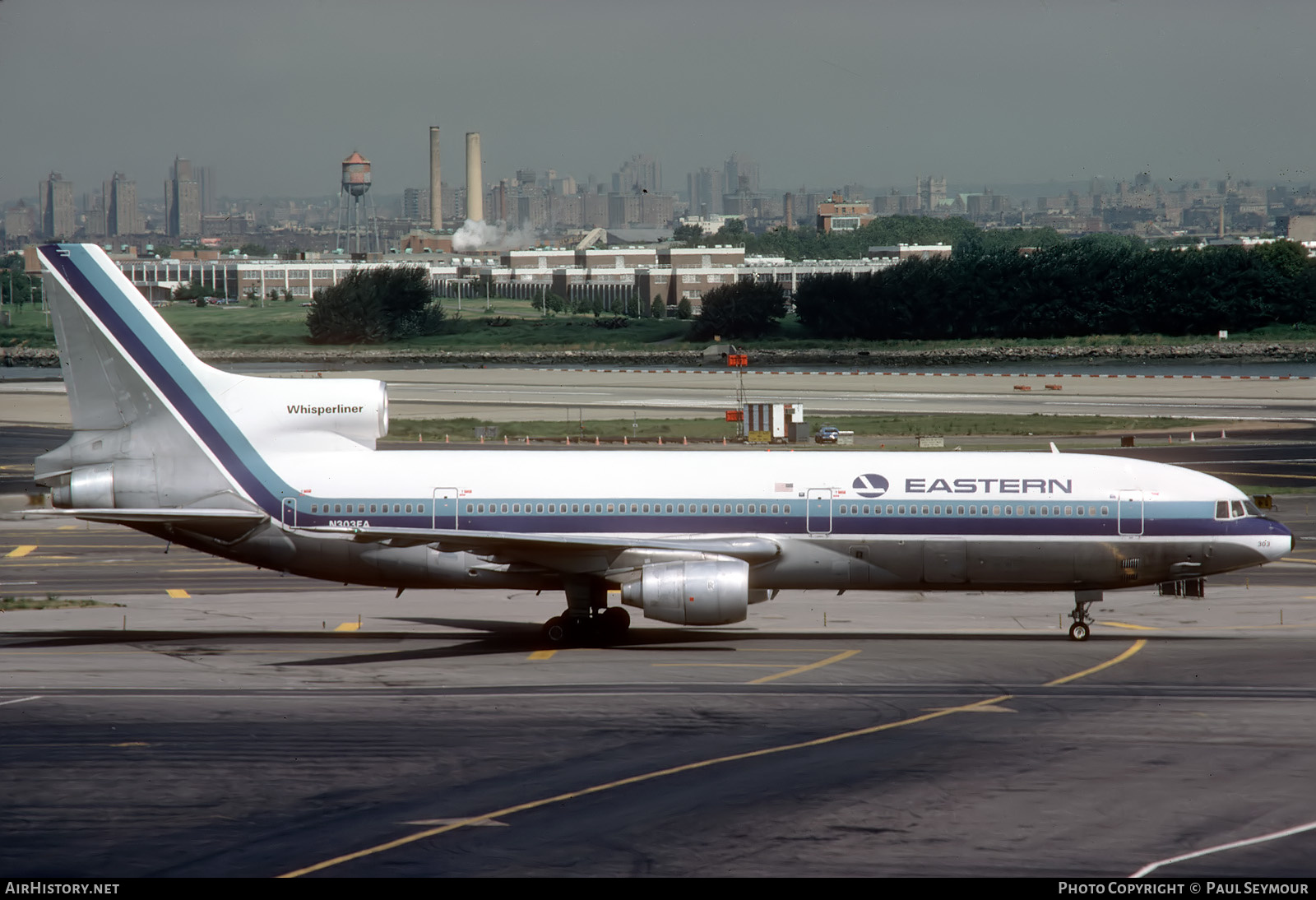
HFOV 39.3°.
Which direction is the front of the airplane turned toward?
to the viewer's right
